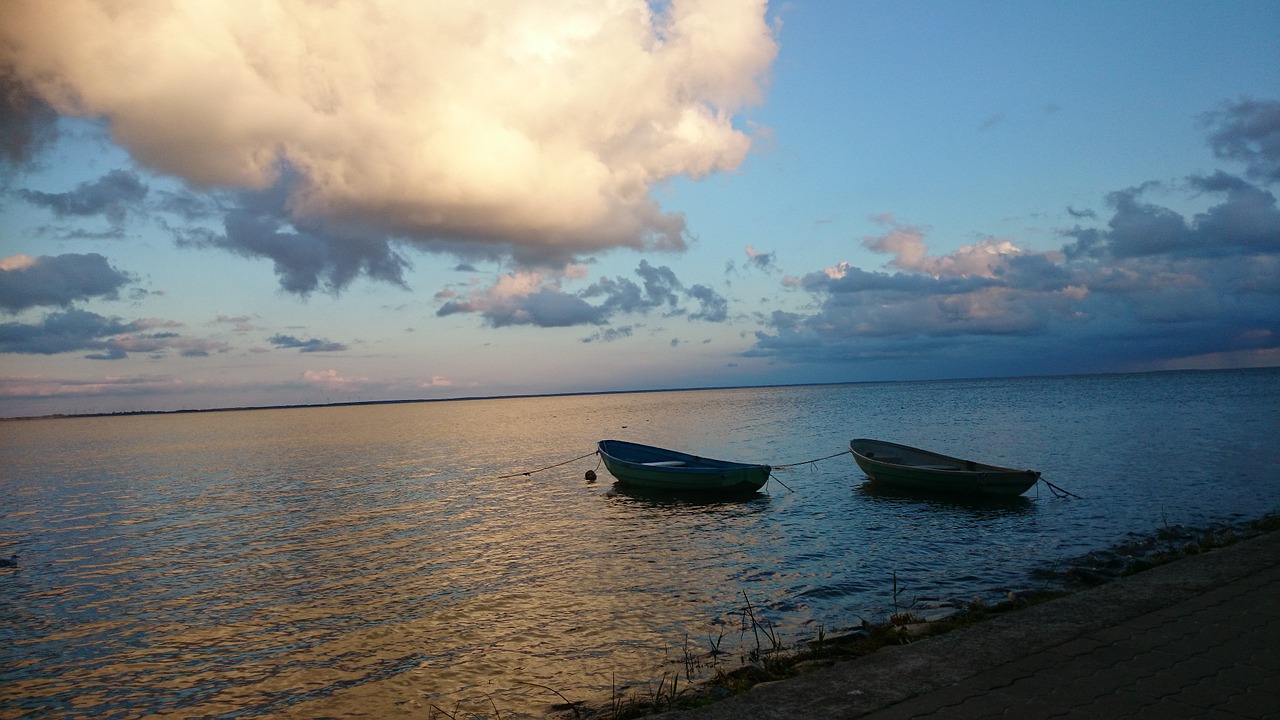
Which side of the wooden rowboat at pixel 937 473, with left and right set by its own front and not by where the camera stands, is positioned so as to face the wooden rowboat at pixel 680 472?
front

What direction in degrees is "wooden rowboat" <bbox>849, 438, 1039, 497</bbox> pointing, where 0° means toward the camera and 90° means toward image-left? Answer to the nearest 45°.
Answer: approximately 90°
